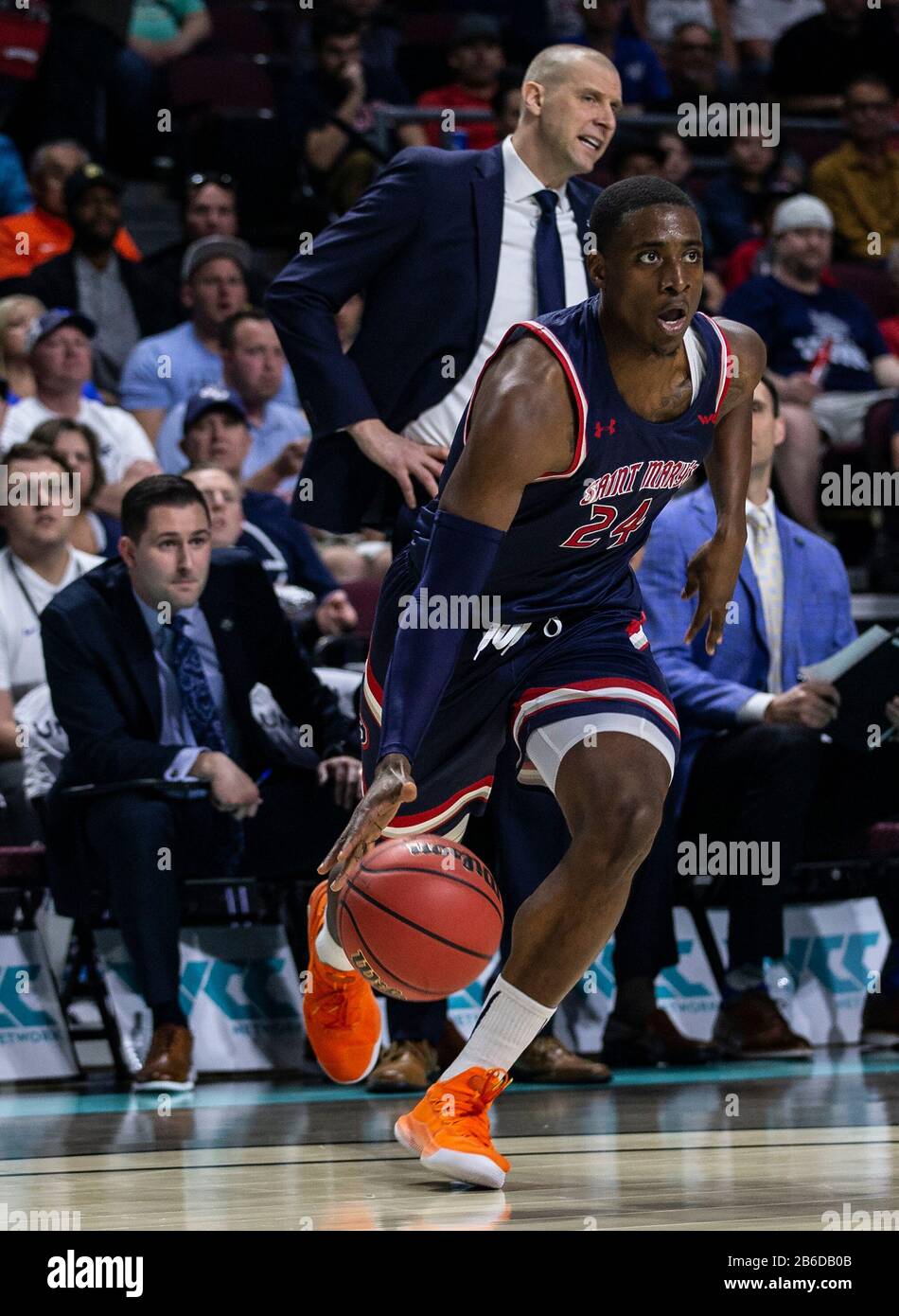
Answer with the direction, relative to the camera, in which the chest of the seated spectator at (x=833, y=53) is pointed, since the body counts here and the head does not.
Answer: toward the camera

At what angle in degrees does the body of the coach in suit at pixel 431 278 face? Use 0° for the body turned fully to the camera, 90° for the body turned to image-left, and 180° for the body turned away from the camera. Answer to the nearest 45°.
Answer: approximately 315°

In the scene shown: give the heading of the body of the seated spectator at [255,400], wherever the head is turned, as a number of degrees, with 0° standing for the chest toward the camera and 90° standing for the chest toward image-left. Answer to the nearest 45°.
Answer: approximately 315°

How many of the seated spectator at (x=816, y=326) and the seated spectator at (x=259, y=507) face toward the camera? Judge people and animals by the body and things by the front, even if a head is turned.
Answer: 2

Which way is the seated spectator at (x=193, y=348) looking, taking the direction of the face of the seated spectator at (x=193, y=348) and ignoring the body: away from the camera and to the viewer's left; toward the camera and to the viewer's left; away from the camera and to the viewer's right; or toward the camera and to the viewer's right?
toward the camera and to the viewer's right

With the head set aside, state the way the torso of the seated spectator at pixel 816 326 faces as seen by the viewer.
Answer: toward the camera

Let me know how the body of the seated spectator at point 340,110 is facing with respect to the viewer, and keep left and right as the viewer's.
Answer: facing the viewer and to the right of the viewer

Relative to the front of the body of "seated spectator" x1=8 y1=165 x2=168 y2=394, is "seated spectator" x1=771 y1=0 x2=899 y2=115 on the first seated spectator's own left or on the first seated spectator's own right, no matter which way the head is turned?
on the first seated spectator's own left

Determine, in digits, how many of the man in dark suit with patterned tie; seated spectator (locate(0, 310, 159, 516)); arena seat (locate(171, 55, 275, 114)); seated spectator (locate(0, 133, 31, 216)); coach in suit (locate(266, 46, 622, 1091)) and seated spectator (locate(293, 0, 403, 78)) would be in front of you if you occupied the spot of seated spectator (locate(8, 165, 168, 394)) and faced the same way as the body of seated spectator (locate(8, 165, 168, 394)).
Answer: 3

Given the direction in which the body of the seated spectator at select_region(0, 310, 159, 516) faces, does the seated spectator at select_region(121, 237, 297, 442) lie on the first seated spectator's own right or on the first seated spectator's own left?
on the first seated spectator's own left

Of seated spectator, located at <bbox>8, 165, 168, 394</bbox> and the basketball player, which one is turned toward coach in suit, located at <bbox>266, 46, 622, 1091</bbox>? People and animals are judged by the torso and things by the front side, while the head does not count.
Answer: the seated spectator

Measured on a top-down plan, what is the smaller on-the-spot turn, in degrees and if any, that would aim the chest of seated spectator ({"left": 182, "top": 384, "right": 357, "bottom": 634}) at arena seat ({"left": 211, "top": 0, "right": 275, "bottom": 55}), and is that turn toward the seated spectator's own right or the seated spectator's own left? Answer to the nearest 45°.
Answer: approximately 180°

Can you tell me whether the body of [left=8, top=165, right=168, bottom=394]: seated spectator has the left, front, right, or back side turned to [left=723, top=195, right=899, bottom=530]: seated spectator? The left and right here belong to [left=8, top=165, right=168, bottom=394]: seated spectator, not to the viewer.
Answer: left
